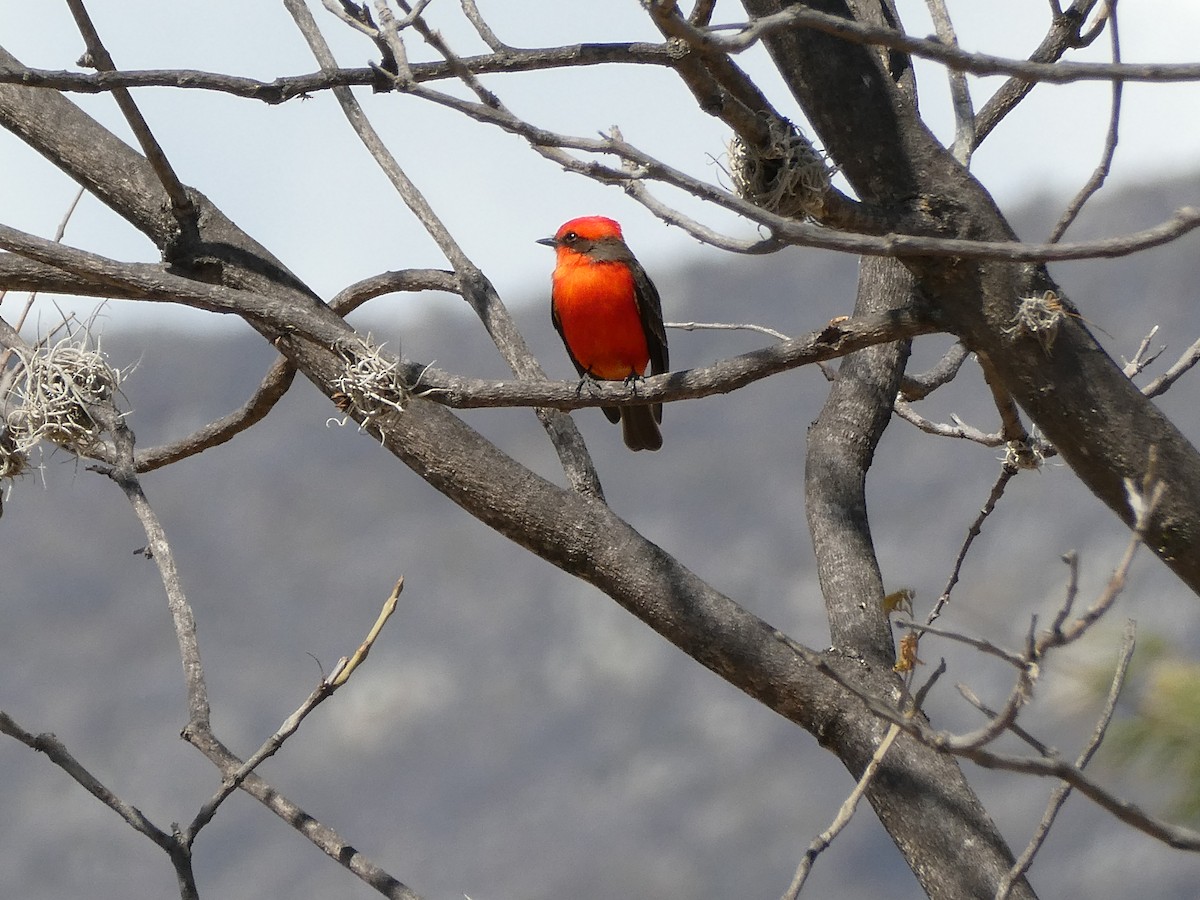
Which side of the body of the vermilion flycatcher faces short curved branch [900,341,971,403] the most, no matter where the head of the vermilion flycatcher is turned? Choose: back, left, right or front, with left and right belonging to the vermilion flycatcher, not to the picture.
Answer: left

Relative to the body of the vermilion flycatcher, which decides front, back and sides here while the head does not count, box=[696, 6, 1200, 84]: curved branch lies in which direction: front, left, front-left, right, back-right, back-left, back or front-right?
front-left
